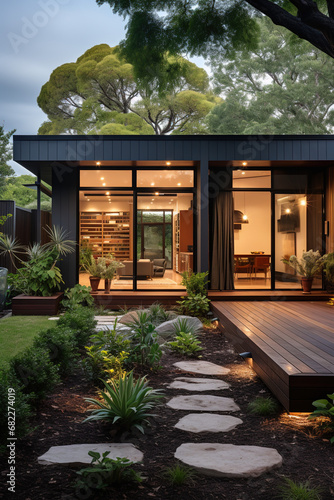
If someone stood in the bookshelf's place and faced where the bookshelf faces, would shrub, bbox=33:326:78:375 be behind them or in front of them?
in front

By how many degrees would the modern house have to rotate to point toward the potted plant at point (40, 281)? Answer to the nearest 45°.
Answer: approximately 90° to its right

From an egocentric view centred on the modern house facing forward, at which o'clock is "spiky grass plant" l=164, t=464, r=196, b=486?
The spiky grass plant is roughly at 12 o'clock from the modern house.

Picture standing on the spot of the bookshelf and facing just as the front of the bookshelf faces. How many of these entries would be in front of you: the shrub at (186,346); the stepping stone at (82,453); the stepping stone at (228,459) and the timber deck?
4

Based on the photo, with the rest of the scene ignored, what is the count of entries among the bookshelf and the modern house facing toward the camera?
2

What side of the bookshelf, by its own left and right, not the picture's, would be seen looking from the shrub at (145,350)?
front

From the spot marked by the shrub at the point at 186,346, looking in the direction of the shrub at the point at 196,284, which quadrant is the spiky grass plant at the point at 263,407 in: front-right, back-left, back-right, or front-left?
back-right

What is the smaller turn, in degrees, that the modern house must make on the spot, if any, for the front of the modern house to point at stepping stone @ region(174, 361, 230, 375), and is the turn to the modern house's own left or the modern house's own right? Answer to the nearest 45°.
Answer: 0° — it already faces it

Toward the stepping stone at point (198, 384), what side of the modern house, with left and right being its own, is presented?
front

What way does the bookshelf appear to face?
toward the camera

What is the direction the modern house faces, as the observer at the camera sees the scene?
facing the viewer

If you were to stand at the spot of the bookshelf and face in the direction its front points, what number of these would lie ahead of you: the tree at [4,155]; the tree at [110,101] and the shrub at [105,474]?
1

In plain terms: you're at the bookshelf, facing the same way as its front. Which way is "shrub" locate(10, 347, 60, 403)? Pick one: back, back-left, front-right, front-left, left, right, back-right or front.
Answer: front

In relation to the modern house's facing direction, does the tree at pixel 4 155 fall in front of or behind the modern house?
behind

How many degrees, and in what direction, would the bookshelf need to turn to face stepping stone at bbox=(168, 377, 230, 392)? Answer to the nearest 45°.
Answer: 0° — it already faces it
